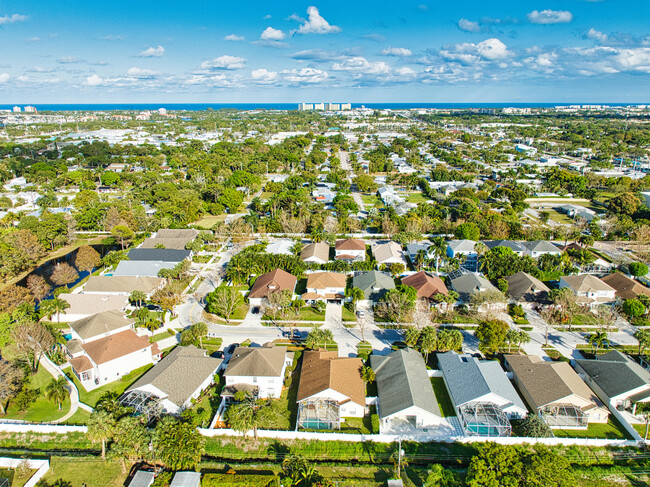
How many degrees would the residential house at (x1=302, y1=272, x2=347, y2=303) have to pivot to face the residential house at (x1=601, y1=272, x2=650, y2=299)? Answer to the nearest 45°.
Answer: approximately 90° to its left

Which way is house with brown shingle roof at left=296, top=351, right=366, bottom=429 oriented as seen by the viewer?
away from the camera

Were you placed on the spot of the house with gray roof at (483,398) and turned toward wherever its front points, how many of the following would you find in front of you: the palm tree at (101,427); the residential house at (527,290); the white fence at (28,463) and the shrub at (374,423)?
1

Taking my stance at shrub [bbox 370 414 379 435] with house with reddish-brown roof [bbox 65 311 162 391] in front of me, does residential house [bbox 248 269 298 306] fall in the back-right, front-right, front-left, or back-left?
front-right

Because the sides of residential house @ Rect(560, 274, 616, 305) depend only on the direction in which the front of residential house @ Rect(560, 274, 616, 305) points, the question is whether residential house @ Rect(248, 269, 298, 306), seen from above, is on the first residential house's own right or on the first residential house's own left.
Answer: on the first residential house's own right

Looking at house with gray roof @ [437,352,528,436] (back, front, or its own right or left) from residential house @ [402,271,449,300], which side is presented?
front

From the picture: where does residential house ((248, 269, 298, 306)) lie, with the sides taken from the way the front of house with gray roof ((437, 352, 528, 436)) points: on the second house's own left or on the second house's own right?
on the second house's own left

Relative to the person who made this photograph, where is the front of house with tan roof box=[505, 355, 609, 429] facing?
facing away from the viewer and to the left of the viewer

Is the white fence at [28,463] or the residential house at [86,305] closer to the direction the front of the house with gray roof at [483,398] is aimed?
the residential house

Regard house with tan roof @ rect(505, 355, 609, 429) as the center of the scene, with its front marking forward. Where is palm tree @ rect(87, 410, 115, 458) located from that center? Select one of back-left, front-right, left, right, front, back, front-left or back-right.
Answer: left

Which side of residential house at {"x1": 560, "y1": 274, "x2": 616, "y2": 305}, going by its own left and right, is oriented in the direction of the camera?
front

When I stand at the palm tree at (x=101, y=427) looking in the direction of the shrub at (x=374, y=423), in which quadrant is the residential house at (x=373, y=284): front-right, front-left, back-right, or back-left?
front-left

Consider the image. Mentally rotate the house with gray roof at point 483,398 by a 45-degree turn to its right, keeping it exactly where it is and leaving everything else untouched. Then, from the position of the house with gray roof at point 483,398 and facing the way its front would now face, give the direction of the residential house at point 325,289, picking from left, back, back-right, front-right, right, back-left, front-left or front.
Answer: left

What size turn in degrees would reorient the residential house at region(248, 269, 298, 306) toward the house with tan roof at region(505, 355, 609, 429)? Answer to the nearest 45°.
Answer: approximately 45° to its left

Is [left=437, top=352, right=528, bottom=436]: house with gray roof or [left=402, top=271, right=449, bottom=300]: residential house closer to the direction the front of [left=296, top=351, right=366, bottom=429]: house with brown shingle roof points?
the residential house

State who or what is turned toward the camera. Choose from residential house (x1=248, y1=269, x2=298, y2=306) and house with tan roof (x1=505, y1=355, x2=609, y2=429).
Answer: the residential house

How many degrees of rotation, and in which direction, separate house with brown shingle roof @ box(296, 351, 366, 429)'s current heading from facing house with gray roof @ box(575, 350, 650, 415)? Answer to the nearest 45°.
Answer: approximately 90° to its right

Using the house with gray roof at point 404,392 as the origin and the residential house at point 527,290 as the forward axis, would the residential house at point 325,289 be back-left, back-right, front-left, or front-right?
front-left

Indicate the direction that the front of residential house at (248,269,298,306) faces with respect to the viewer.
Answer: facing the viewer

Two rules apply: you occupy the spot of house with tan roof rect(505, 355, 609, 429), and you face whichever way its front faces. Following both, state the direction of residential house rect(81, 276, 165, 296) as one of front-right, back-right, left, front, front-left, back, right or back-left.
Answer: front-left

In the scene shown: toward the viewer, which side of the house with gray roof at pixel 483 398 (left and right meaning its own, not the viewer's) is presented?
back
